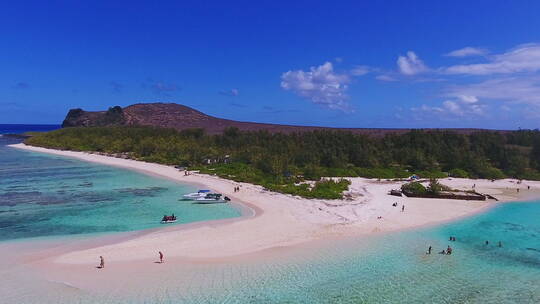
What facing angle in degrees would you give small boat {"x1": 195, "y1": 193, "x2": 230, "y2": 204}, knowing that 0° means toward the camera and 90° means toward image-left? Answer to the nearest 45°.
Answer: approximately 90°

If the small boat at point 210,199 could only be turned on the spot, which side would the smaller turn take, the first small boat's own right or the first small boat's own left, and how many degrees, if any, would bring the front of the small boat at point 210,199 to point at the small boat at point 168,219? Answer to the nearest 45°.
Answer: approximately 45° to the first small boat's own left
